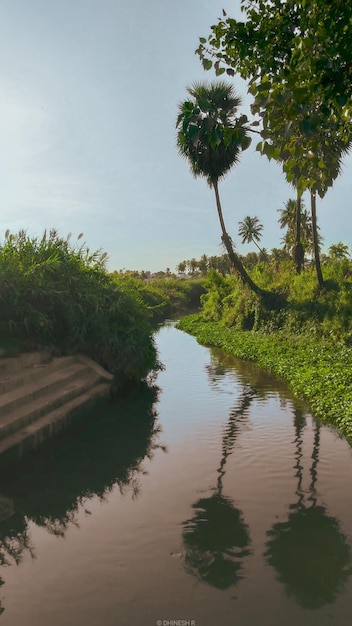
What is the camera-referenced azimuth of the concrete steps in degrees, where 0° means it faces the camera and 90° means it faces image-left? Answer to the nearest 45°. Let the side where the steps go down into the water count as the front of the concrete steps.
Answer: approximately 315°

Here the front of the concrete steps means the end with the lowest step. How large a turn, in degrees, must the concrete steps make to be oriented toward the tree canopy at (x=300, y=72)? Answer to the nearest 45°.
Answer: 0° — it already faces it
